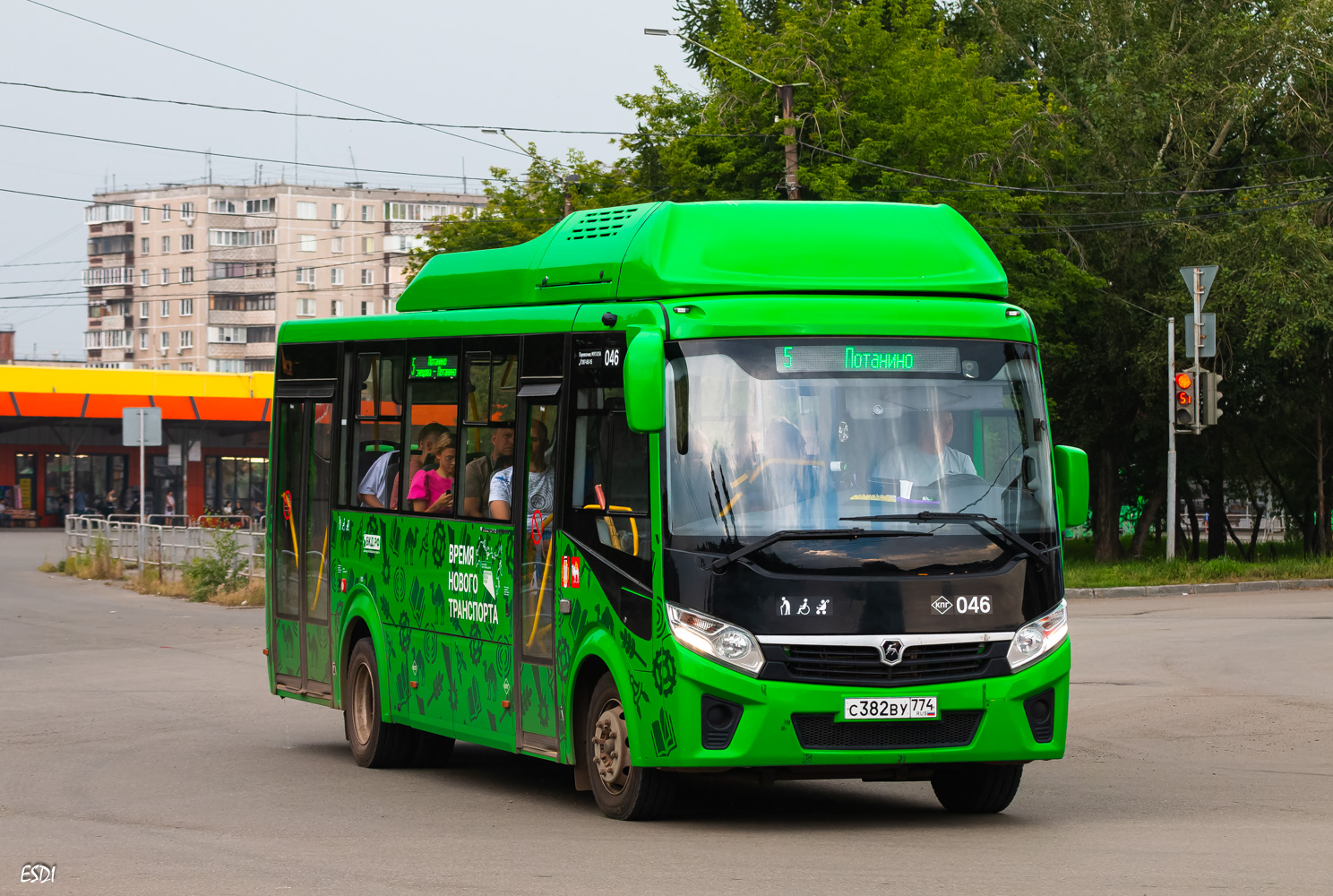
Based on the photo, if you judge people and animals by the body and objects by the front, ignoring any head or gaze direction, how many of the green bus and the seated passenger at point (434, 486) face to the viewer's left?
0

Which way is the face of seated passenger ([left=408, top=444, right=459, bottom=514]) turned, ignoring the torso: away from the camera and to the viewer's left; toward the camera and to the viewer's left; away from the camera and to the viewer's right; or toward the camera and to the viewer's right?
toward the camera and to the viewer's right

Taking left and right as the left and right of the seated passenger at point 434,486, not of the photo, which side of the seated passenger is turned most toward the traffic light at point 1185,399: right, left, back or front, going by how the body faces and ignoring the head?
left

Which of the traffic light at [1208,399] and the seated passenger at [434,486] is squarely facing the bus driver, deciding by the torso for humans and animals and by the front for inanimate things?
the seated passenger

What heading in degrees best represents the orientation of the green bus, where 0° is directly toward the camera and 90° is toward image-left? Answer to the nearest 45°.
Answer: approximately 315°

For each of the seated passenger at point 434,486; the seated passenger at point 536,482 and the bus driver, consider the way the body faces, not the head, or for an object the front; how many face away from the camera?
0

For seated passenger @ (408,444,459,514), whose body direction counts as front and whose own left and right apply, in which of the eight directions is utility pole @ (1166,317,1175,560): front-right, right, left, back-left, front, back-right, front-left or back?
left

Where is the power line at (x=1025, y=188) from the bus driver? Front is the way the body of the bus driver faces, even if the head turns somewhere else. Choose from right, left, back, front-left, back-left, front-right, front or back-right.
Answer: back-left

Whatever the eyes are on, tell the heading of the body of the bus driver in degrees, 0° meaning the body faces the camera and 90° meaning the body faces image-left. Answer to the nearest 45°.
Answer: approximately 315°

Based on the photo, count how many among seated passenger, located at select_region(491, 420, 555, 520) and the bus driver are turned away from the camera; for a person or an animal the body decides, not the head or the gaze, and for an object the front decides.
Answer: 0

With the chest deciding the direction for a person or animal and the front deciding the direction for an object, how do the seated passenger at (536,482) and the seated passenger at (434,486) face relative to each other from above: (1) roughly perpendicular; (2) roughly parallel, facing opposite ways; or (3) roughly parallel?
roughly parallel

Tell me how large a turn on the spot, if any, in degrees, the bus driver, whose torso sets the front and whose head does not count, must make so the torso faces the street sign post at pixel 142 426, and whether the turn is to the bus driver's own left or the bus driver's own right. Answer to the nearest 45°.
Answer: approximately 180°

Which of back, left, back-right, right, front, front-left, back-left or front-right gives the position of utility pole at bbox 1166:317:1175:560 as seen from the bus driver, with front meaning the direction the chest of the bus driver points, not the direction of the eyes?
back-left

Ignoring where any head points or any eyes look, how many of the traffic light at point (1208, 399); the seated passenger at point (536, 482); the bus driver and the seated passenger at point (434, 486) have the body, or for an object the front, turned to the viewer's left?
0

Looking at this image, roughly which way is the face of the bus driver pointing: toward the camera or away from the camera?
toward the camera

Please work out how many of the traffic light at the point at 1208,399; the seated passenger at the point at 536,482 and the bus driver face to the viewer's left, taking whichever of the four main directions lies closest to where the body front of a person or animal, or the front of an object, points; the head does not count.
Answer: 0
